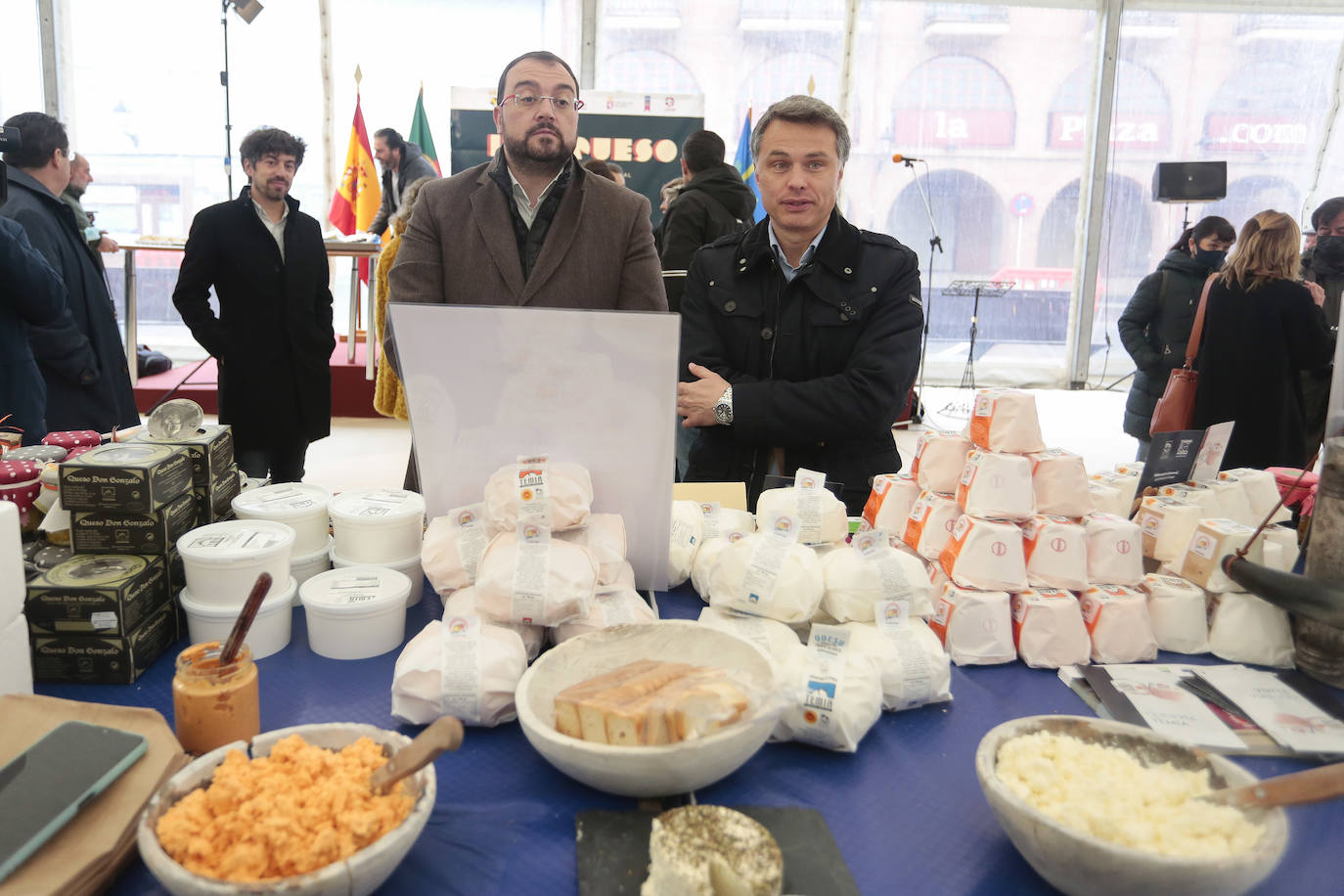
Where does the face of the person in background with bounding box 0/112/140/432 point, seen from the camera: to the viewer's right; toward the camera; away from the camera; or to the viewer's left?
to the viewer's right

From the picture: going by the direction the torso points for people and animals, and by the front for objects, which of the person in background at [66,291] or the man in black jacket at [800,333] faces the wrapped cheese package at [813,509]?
the man in black jacket

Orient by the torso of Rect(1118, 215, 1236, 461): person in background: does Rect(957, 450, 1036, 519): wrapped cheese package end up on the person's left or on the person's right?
on the person's right

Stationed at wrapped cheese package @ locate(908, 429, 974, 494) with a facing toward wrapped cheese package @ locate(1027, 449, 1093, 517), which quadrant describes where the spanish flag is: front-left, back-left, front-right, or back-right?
back-left

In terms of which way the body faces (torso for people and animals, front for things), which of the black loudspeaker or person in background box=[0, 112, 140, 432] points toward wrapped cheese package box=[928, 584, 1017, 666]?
the black loudspeaker

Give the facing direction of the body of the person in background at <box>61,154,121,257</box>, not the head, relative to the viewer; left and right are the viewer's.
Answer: facing to the right of the viewer

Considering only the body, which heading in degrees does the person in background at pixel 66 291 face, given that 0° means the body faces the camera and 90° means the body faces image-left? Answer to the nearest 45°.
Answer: approximately 225°

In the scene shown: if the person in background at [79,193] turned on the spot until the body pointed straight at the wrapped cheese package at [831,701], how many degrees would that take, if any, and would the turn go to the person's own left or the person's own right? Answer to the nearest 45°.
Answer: approximately 90° to the person's own right

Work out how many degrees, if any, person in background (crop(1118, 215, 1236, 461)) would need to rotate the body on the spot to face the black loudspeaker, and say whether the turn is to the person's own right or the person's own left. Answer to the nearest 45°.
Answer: approximately 135° to the person's own left

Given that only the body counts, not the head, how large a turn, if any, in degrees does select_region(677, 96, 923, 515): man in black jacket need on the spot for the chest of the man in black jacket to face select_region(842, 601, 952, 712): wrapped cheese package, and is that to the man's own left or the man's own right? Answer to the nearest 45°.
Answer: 0° — they already face it

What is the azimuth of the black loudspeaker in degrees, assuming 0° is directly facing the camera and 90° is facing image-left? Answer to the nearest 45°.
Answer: approximately 0°

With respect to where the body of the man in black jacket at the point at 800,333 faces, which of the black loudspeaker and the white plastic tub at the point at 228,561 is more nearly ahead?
the white plastic tub
